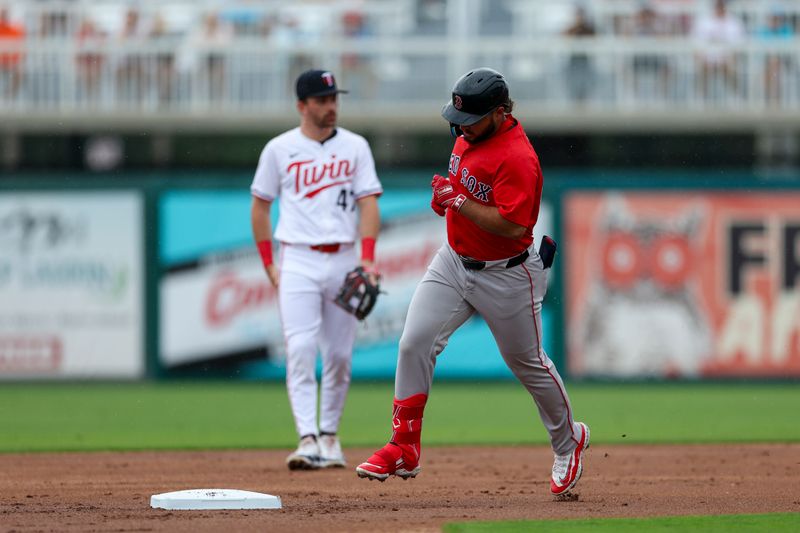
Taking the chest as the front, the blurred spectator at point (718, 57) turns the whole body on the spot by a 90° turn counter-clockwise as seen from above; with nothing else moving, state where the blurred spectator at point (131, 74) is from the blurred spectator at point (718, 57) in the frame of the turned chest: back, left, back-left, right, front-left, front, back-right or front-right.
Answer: back

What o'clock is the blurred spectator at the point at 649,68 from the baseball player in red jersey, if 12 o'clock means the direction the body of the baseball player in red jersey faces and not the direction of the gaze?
The blurred spectator is roughly at 5 o'clock from the baseball player in red jersey.

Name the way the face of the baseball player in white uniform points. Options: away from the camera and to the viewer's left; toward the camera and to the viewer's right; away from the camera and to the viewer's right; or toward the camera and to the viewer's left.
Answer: toward the camera and to the viewer's right

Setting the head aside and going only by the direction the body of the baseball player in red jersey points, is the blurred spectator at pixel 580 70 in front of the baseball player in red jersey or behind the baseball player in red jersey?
behind

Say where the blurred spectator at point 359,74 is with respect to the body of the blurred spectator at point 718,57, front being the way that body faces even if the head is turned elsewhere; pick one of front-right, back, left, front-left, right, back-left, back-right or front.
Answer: right

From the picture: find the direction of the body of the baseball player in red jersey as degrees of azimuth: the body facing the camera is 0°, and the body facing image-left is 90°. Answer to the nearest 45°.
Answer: approximately 45°

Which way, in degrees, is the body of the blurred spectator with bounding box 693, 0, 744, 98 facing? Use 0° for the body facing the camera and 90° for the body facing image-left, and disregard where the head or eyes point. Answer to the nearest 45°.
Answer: approximately 0°

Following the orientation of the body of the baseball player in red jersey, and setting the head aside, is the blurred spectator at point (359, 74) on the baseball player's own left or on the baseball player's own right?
on the baseball player's own right

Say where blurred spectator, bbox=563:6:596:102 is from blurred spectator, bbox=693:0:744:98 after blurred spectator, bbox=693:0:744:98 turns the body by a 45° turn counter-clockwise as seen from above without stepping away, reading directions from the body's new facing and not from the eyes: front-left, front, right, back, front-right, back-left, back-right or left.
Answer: back-right

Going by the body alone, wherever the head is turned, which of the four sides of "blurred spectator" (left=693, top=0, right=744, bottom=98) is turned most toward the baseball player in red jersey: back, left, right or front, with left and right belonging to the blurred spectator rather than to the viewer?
front

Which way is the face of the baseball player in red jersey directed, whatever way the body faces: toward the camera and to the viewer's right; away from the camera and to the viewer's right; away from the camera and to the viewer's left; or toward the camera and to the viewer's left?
toward the camera and to the viewer's left

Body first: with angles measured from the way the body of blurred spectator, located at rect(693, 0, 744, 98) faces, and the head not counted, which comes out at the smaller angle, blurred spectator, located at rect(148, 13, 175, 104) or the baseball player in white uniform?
the baseball player in white uniform

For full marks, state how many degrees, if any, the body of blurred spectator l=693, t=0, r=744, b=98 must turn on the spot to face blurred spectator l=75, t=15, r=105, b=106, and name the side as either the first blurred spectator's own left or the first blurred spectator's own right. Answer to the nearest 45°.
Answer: approximately 90° to the first blurred spectator's own right

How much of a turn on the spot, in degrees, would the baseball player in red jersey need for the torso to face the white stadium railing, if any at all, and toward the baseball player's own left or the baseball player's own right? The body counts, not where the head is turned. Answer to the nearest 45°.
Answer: approximately 135° to the baseball player's own right

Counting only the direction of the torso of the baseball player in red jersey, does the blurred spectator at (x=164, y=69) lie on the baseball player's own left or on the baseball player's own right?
on the baseball player's own right

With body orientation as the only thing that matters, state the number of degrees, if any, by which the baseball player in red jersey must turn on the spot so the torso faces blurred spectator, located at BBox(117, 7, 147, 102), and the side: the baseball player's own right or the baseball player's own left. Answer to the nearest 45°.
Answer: approximately 135° to the baseball player's own right

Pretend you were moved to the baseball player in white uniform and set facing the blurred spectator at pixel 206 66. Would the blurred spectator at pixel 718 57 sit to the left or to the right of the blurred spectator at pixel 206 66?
right
